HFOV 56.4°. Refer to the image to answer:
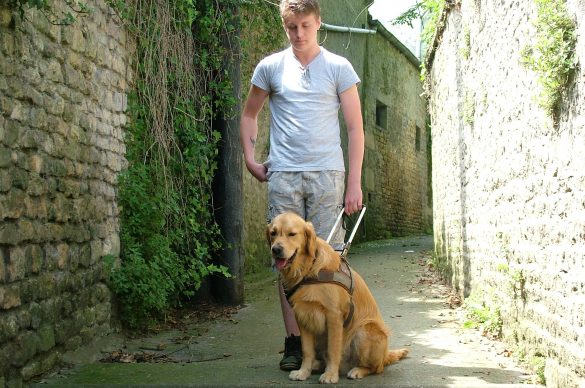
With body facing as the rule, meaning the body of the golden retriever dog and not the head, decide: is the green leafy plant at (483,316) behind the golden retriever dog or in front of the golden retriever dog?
behind

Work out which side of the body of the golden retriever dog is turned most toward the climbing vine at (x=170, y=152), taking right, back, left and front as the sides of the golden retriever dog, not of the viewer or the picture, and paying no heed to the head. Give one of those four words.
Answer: right

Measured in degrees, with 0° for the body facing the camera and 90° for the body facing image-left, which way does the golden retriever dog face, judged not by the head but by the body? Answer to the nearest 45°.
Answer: approximately 45°

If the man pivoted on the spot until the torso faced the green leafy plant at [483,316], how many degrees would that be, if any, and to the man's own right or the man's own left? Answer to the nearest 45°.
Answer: approximately 135° to the man's own left

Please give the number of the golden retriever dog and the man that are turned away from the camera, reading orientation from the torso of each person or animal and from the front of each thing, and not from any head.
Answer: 0

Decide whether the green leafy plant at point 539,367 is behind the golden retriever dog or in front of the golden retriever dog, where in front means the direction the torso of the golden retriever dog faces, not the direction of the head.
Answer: behind

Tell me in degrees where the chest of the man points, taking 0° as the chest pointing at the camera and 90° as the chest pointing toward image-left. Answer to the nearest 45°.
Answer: approximately 0°
